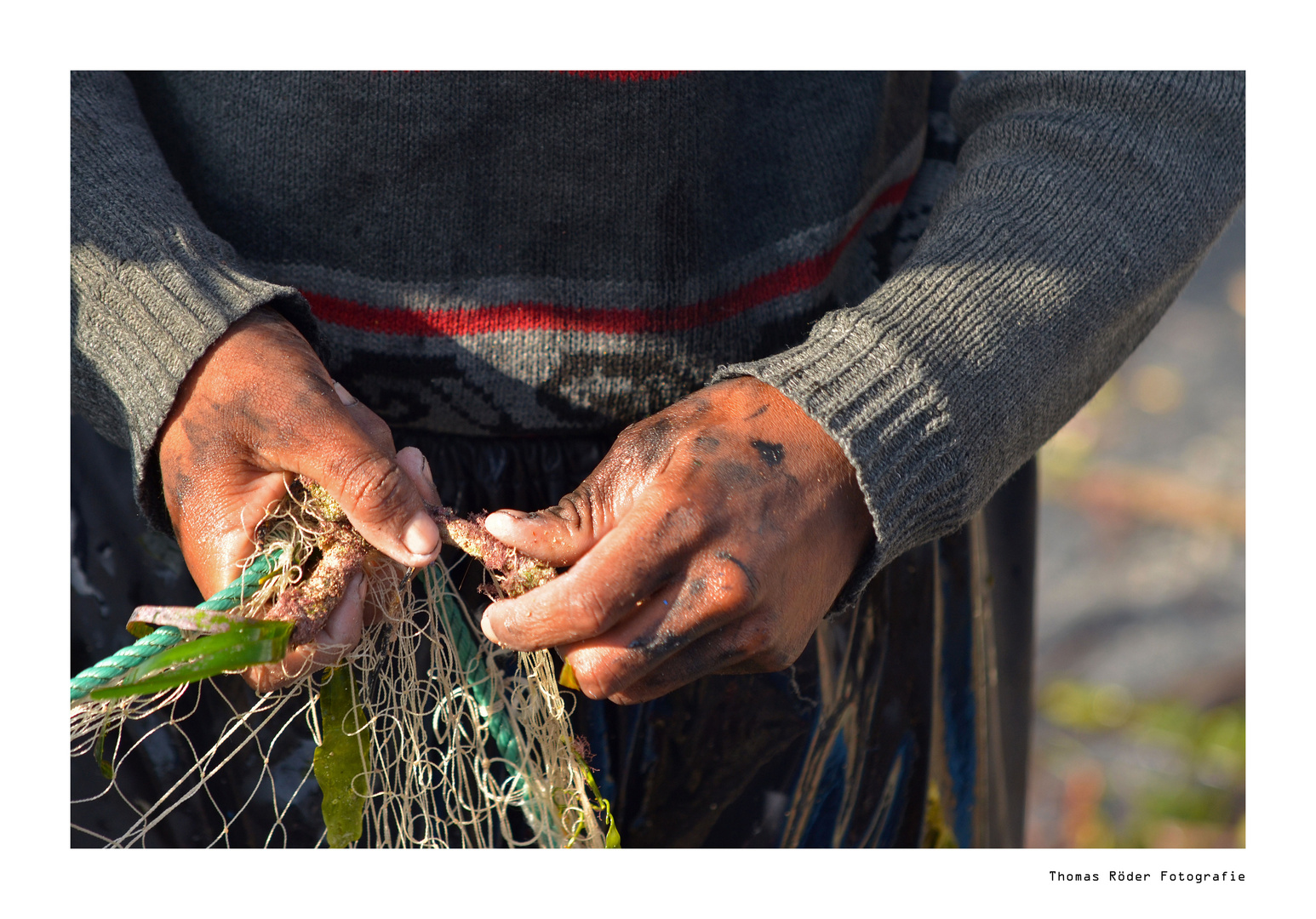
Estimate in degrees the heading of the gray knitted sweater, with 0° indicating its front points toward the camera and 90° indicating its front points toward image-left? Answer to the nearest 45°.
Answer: approximately 0°
